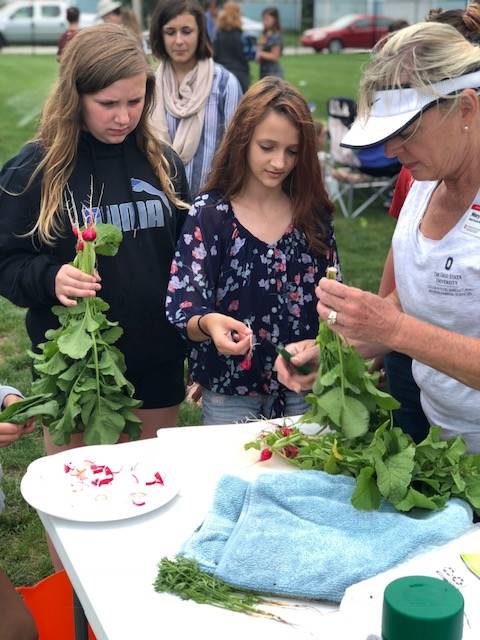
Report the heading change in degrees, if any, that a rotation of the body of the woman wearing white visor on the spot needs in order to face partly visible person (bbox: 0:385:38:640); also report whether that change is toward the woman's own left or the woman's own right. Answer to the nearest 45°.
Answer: approximately 45° to the woman's own right

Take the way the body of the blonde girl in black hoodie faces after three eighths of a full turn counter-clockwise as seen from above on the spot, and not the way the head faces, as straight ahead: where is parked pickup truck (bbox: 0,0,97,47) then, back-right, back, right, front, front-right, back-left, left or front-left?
front

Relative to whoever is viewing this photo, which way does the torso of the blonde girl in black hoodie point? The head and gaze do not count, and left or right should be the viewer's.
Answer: facing the viewer and to the right of the viewer

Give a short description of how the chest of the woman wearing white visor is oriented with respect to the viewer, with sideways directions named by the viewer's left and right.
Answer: facing the viewer and to the left of the viewer

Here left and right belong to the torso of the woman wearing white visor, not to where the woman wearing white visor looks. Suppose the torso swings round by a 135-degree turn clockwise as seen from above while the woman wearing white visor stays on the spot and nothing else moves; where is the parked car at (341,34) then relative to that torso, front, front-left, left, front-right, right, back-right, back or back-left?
front

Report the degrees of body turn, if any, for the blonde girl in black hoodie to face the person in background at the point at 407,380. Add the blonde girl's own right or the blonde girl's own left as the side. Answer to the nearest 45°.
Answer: approximately 45° to the blonde girl's own left

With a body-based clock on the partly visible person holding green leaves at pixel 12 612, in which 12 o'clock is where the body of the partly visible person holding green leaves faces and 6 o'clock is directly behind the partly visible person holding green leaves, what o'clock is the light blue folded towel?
The light blue folded towel is roughly at 1 o'clock from the partly visible person holding green leaves.

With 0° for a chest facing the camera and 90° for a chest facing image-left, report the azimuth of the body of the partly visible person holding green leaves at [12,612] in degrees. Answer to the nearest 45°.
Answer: approximately 270°

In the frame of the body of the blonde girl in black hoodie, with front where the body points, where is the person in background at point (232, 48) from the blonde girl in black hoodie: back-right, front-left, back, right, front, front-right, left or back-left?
back-left

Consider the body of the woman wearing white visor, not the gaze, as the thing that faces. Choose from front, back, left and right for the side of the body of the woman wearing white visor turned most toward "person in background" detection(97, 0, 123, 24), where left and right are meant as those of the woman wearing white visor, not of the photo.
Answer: right
